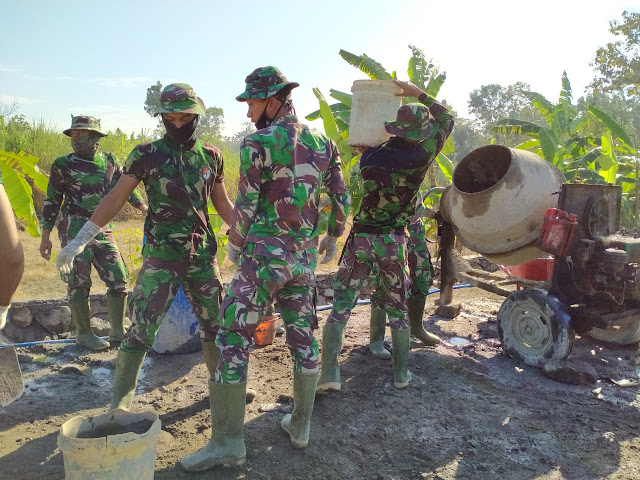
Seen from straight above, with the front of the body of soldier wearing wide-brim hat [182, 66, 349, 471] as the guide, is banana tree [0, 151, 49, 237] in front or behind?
in front

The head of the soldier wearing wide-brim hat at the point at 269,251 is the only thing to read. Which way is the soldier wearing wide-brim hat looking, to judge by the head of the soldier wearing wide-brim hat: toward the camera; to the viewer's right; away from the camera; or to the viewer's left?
to the viewer's left

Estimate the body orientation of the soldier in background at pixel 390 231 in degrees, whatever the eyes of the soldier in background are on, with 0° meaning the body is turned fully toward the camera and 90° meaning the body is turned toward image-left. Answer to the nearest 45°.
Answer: approximately 180°

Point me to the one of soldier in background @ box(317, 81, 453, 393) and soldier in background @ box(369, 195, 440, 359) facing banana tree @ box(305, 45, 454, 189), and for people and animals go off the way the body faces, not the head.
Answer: soldier in background @ box(317, 81, 453, 393)

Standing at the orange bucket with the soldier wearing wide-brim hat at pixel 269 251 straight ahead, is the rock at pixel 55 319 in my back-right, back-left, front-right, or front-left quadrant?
back-right

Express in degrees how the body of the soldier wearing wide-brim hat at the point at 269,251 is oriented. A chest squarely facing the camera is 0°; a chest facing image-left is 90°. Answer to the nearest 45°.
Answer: approximately 135°
